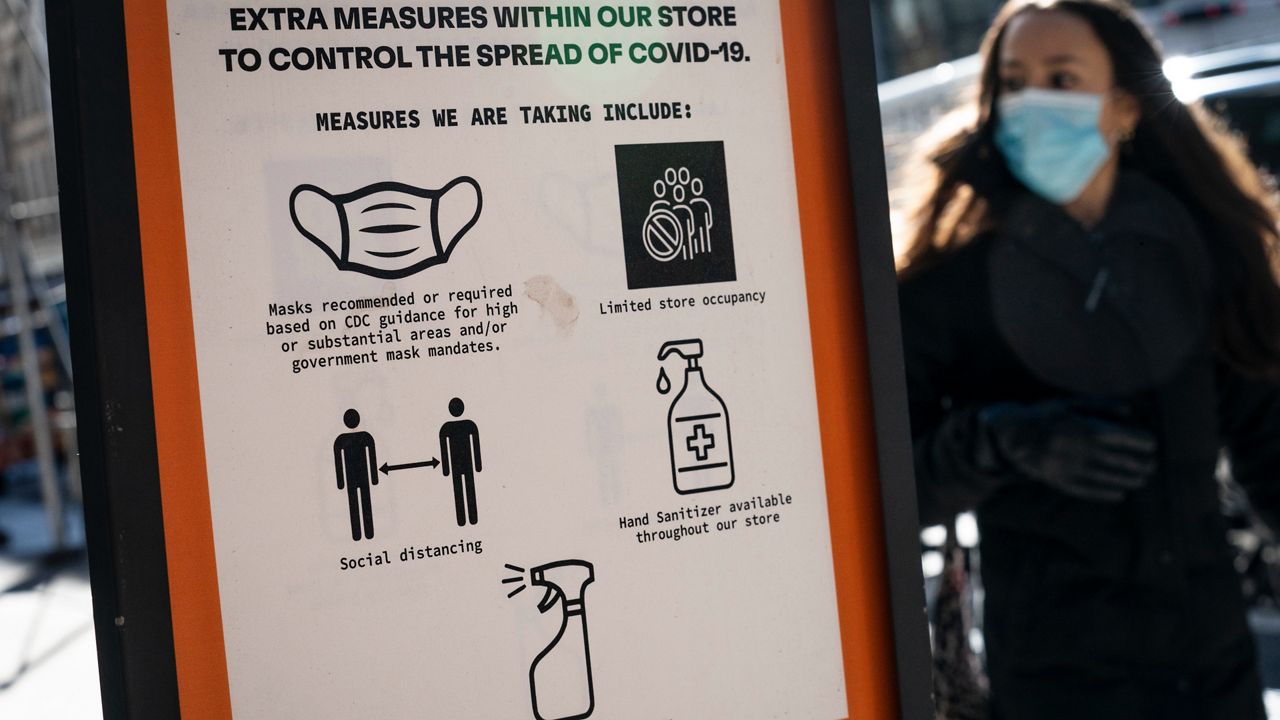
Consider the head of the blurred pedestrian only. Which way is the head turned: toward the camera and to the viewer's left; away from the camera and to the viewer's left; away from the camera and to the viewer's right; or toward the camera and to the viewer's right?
toward the camera and to the viewer's left

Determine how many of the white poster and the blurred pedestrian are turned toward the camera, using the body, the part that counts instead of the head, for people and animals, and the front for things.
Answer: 2

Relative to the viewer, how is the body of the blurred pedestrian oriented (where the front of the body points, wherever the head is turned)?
toward the camera

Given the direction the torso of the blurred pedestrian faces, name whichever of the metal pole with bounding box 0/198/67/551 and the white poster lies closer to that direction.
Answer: the white poster

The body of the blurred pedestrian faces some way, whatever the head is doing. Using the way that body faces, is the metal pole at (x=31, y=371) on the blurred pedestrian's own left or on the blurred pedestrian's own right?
on the blurred pedestrian's own right

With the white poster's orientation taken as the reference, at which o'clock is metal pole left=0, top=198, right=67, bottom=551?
The metal pole is roughly at 5 o'clock from the white poster.

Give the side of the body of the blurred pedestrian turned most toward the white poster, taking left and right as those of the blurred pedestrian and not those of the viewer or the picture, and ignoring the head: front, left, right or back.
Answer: front

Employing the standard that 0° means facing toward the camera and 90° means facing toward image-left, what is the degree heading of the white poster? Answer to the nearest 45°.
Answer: approximately 0°

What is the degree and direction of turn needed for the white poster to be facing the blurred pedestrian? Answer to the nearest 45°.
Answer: approximately 135° to its left
